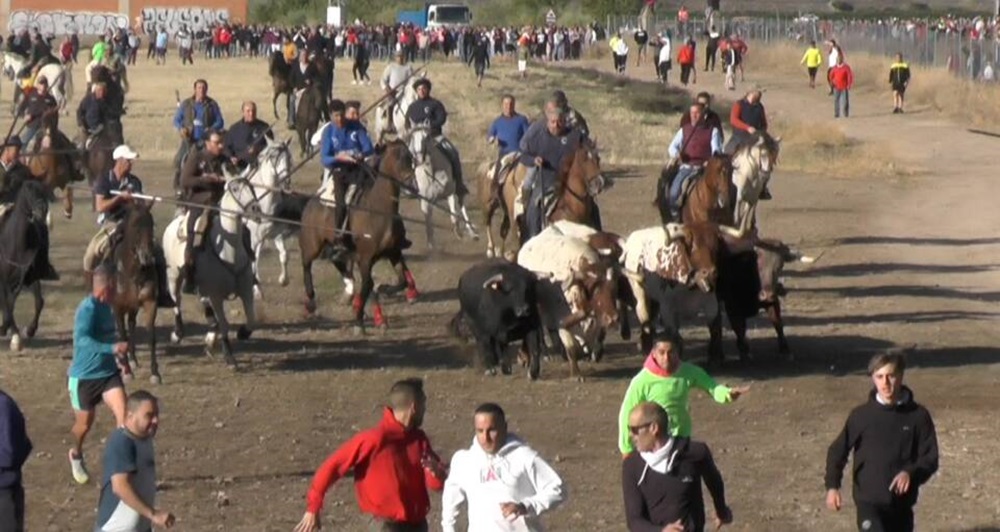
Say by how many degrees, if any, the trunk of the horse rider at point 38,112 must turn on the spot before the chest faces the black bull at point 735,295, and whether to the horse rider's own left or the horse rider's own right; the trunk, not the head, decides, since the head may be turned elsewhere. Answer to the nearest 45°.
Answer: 0° — they already face it

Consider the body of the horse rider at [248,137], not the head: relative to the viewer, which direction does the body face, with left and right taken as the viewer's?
facing the viewer and to the right of the viewer

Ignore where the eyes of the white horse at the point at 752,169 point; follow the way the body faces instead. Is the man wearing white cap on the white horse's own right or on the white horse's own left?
on the white horse's own right

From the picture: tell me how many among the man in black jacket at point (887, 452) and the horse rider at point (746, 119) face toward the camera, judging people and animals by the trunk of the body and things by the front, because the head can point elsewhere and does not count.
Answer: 2

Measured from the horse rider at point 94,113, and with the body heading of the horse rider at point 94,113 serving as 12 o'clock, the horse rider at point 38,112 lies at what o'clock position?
the horse rider at point 38,112 is roughly at 3 o'clock from the horse rider at point 94,113.

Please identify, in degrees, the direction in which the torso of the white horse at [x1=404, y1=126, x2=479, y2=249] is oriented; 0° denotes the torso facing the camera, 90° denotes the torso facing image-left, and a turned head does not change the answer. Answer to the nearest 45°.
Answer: approximately 45°

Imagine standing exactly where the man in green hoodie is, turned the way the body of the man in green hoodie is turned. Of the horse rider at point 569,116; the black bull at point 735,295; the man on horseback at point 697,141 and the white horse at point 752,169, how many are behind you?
4

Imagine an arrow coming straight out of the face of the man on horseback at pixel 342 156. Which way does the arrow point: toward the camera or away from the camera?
toward the camera

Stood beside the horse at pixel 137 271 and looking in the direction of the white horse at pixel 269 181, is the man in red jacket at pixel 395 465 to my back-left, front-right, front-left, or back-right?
back-right

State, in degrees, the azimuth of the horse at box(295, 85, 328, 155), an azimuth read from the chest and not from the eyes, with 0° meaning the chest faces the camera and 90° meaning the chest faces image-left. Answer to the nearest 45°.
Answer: approximately 315°

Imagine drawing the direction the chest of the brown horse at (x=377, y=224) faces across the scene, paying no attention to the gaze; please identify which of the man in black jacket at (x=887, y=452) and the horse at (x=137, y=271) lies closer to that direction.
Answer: the man in black jacket

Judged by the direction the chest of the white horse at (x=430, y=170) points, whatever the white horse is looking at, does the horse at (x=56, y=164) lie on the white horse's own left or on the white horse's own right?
on the white horse's own right
